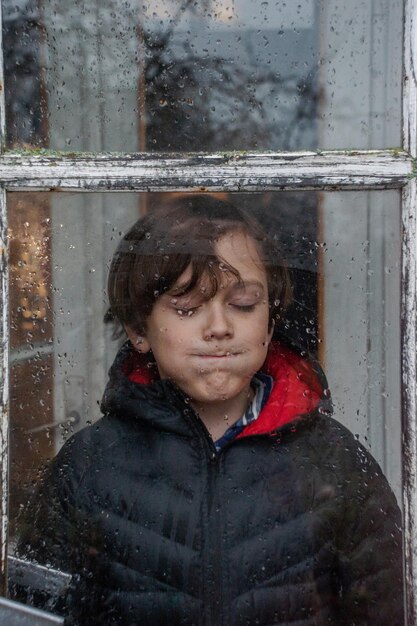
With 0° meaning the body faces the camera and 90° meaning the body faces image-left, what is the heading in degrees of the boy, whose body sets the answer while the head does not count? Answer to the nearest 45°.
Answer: approximately 0°
